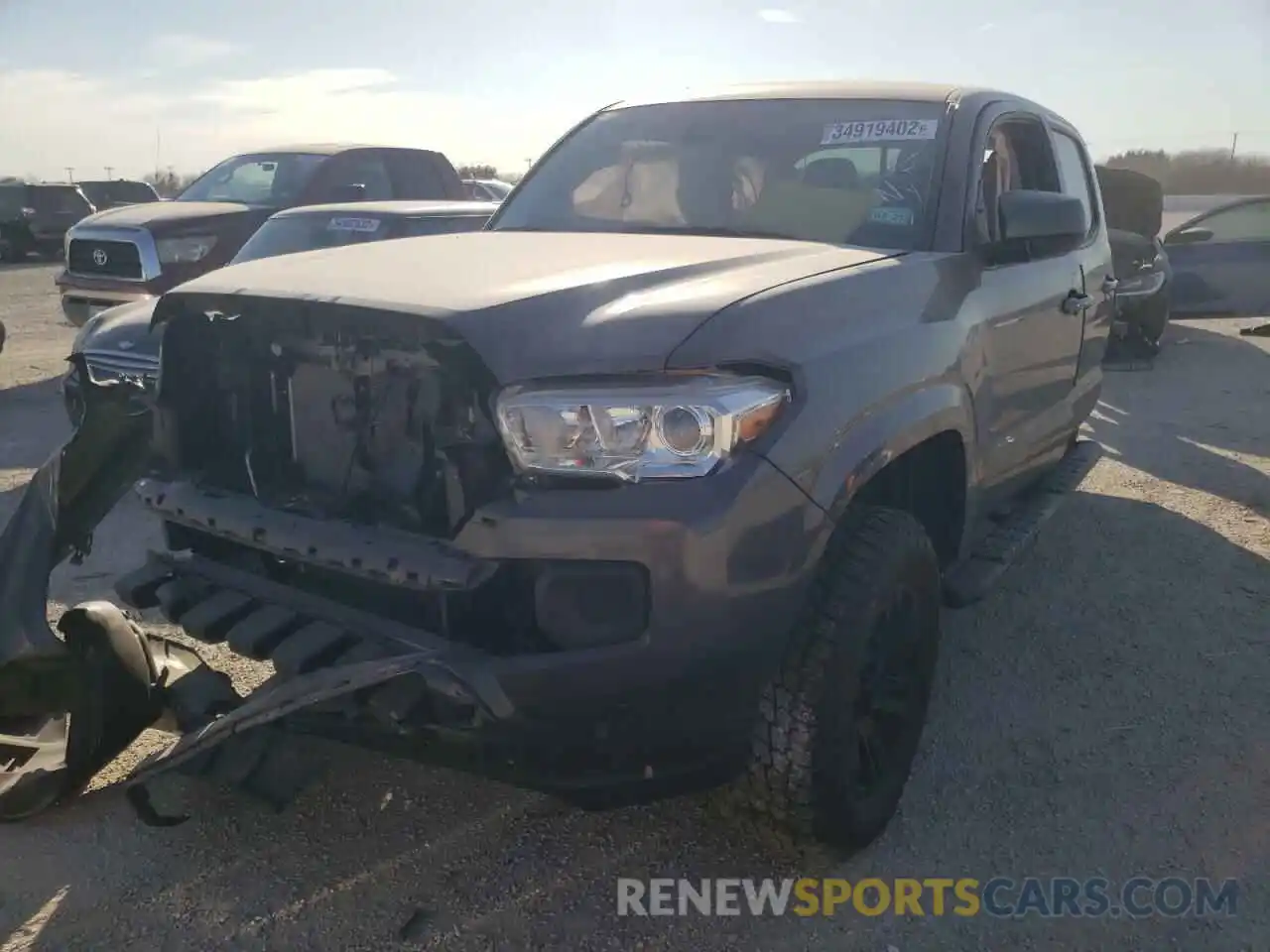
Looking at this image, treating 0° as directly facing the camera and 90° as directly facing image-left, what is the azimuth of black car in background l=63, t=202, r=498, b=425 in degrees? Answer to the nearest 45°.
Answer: approximately 45°

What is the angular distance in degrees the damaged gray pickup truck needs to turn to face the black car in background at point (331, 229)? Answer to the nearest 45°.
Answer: approximately 135° to its right

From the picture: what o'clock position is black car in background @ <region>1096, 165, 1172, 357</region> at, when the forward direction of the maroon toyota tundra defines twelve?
The black car in background is roughly at 8 o'clock from the maroon toyota tundra.

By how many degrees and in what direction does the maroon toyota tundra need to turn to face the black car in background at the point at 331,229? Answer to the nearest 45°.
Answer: approximately 45° to its left

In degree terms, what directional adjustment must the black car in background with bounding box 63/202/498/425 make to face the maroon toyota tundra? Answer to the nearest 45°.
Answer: approximately 135° to its right

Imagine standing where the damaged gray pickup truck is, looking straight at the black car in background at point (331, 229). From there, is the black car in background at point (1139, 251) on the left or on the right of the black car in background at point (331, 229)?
right

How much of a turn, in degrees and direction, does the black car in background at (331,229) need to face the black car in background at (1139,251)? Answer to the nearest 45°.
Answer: approximately 135° to its left

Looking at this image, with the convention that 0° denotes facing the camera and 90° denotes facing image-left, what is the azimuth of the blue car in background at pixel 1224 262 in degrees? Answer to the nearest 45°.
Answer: approximately 90°

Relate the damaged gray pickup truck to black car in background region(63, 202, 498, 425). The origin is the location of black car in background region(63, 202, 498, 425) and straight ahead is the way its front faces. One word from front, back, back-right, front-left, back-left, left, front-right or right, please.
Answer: front-left

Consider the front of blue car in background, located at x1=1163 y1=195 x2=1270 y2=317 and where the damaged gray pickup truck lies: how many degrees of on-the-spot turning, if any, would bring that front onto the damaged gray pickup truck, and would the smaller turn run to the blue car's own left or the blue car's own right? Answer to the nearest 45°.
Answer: approximately 90° to the blue car's own left

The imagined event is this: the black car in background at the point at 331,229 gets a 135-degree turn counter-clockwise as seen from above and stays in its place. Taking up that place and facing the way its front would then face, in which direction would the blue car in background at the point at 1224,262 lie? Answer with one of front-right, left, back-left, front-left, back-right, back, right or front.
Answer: front

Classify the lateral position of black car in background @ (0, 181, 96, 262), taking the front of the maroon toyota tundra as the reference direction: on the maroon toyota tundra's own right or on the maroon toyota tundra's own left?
on the maroon toyota tundra's own right

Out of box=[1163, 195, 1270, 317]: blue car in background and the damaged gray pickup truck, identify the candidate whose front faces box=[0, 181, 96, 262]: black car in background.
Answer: box=[1163, 195, 1270, 317]: blue car in background

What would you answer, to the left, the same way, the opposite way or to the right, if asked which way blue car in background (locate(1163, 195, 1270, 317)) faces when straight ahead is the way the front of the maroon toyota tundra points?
to the right
